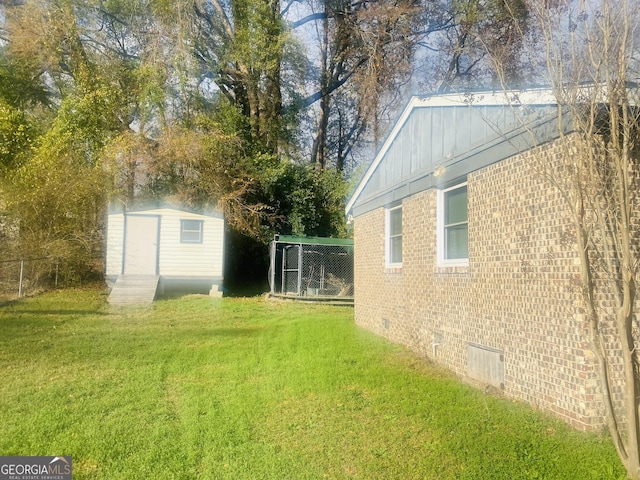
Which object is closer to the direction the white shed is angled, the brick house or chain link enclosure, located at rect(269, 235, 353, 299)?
the brick house

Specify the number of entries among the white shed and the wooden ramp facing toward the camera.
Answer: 2

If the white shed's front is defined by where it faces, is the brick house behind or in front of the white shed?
in front

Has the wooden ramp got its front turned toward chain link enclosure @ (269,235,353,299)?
no

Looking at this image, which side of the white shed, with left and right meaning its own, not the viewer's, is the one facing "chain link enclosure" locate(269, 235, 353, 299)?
left

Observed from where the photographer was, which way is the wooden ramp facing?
facing the viewer

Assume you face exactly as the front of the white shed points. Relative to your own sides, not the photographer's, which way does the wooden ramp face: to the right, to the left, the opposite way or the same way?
the same way
